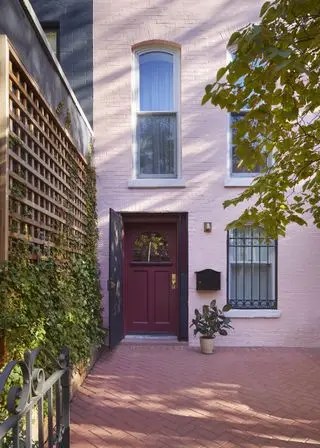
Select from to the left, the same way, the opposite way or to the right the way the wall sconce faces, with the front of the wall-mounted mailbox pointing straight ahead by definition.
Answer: the same way

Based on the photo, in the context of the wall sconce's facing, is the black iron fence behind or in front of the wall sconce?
in front

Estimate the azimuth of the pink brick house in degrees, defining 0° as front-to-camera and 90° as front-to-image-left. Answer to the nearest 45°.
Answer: approximately 0°

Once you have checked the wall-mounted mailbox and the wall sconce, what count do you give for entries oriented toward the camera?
2

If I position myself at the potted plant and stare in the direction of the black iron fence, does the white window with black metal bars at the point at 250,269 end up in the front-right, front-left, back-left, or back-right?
back-left

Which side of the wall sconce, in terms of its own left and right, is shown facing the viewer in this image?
front

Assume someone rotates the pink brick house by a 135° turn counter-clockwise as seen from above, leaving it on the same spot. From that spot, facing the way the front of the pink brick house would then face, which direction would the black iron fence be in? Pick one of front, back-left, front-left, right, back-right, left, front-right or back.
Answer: back-right
